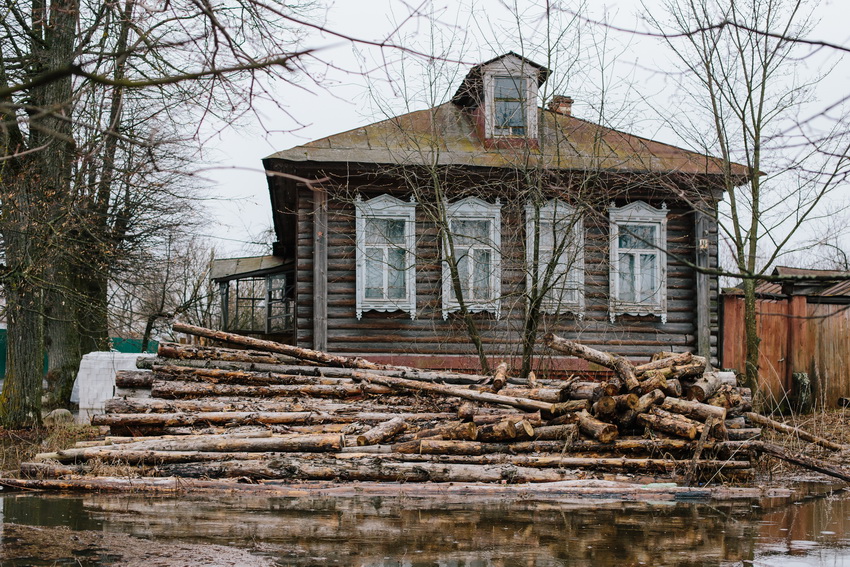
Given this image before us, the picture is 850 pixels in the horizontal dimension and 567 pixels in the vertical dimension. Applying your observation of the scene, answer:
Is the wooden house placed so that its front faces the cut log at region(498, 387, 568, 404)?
yes

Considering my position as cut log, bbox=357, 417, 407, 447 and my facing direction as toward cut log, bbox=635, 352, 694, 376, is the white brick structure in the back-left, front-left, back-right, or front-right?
back-left

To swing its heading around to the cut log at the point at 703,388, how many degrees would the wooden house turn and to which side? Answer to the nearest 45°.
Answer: approximately 45° to its left

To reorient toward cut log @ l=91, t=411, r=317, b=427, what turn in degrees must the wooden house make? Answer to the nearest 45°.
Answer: approximately 45° to its right

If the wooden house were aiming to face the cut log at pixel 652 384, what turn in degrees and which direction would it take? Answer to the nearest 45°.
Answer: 0° — it already faces it

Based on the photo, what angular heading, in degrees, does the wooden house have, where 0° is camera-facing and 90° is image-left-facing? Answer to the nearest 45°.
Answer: approximately 0°

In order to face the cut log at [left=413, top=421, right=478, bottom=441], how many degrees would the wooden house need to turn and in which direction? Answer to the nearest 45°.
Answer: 0° — it already faces it

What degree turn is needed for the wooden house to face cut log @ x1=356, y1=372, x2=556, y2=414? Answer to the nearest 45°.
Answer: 0° — it already faces it
